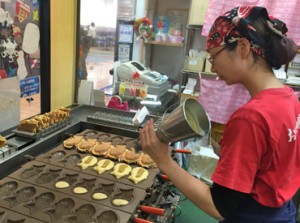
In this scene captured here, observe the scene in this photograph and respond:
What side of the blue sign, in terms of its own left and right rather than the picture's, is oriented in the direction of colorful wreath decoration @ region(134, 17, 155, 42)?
left

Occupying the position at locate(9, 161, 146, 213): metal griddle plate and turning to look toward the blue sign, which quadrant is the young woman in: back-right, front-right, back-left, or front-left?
back-right

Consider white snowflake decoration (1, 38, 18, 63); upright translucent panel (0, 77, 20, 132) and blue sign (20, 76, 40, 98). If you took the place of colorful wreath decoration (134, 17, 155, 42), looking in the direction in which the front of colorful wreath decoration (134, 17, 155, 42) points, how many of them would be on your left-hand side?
0

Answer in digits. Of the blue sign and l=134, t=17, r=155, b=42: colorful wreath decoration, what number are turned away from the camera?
0

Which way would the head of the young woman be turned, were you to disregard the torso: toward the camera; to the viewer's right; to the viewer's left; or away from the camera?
to the viewer's left

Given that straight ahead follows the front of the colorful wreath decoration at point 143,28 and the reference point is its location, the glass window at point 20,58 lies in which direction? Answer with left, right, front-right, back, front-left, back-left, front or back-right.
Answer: front-right

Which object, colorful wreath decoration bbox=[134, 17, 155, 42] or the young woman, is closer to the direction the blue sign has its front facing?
the young woman

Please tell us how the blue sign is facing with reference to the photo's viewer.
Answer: facing the viewer and to the right of the viewer

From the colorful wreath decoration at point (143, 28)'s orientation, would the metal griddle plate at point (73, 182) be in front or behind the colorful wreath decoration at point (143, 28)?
in front

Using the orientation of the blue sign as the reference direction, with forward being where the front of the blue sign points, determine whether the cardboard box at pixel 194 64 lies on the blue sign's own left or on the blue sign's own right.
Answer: on the blue sign's own left

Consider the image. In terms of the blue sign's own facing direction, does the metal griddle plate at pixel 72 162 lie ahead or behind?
ahead

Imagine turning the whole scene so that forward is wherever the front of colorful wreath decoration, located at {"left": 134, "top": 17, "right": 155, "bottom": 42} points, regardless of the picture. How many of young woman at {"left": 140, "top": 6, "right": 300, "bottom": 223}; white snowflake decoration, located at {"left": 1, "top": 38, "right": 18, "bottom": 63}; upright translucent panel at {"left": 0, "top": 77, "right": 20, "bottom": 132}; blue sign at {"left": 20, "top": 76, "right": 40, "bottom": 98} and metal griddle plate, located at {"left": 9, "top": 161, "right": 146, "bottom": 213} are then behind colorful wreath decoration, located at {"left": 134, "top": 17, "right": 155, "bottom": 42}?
0

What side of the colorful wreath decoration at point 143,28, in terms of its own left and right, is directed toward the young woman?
front

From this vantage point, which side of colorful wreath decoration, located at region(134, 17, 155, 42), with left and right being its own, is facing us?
front

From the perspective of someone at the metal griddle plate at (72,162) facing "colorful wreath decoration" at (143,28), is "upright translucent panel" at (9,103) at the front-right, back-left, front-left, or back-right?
front-left
